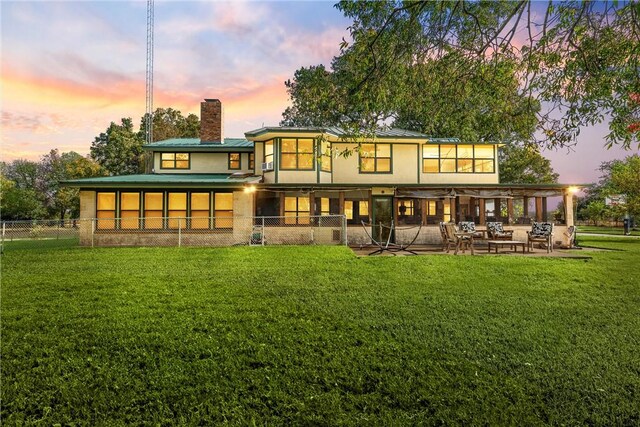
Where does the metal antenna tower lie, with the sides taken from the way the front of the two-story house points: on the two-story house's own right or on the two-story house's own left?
on the two-story house's own right

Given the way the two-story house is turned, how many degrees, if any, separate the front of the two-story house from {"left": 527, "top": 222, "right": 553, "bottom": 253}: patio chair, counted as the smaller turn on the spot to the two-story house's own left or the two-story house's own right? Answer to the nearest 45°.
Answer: approximately 90° to the two-story house's own left

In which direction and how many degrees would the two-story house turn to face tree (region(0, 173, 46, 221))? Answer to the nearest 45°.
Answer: approximately 135° to its right

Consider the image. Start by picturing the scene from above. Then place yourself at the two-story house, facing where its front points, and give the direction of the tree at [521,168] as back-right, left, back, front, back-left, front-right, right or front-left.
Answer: back-left

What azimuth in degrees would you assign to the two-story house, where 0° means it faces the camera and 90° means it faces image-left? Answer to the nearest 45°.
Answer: approximately 0°

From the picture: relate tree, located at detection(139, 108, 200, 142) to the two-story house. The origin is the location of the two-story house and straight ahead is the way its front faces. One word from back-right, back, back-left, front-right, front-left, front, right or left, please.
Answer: back-right

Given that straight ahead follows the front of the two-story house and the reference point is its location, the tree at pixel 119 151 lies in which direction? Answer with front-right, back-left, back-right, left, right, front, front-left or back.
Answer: back-right
